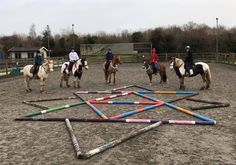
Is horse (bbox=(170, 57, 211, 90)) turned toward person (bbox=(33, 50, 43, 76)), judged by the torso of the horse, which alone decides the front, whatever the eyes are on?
yes

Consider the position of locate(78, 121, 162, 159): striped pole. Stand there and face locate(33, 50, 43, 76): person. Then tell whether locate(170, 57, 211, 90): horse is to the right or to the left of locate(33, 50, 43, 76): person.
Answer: right

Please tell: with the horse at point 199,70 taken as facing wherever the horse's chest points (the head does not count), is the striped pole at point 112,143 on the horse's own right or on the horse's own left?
on the horse's own left

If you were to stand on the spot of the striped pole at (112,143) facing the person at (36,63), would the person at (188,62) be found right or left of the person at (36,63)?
right

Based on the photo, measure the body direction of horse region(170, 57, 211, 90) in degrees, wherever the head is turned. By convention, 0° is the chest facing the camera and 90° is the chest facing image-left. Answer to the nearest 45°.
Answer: approximately 90°
